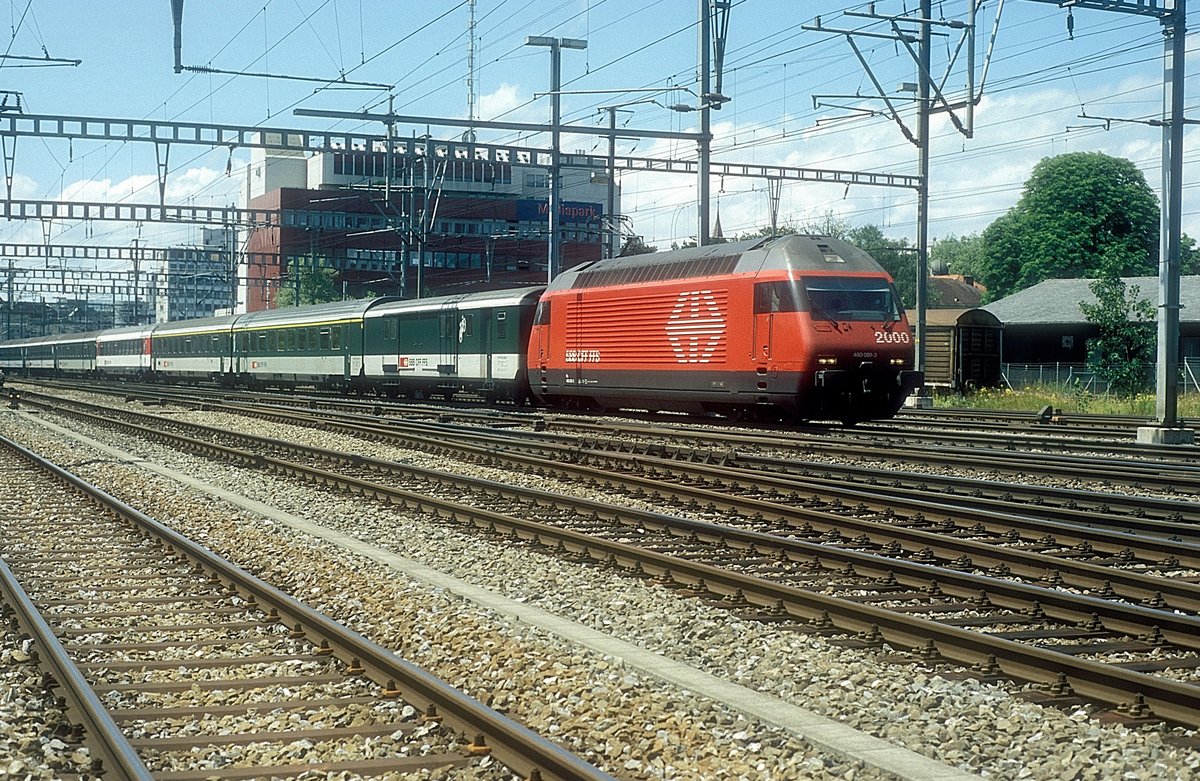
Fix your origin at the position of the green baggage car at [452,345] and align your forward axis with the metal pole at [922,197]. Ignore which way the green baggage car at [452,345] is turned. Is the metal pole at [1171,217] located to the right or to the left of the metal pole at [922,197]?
right

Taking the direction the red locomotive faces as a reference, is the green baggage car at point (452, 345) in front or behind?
behind

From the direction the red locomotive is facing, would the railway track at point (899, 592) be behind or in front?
in front

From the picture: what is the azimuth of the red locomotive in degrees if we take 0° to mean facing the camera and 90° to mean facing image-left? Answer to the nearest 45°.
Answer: approximately 315°

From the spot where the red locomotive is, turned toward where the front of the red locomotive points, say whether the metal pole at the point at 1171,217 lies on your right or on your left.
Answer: on your left

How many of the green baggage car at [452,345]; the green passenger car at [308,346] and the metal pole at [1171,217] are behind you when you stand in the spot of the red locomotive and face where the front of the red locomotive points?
2

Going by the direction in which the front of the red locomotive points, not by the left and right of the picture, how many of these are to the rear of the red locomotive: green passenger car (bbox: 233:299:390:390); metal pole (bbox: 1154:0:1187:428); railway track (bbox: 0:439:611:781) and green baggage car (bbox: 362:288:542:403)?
2

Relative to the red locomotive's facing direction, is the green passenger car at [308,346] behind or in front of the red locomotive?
behind

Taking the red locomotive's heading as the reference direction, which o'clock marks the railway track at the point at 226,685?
The railway track is roughly at 2 o'clock from the red locomotive.

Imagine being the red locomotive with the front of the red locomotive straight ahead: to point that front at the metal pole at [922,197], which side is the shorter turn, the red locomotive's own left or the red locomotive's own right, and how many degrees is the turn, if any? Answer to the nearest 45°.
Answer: approximately 90° to the red locomotive's own left

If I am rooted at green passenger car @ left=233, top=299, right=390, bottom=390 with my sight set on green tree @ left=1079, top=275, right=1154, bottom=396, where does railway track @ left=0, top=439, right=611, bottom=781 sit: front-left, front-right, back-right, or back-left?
front-right

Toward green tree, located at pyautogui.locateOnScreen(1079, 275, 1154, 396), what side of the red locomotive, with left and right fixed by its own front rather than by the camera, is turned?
left

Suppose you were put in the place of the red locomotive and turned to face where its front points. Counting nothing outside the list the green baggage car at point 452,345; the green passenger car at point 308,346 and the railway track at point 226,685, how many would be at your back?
2
